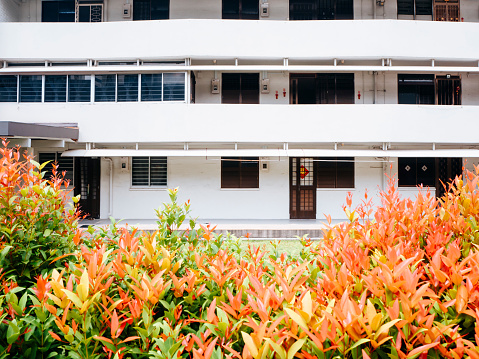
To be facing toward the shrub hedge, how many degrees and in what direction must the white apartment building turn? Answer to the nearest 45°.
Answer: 0° — it already faces it

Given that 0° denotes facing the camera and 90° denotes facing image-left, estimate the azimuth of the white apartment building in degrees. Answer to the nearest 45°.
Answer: approximately 0°
